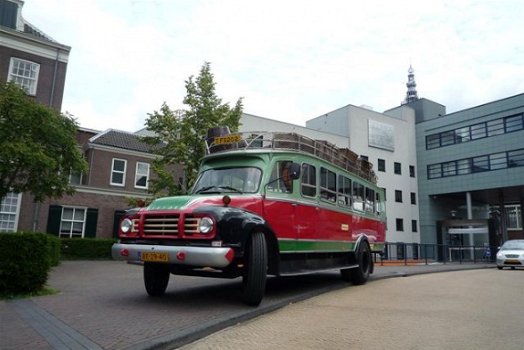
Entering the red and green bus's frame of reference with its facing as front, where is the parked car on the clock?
The parked car is roughly at 6 o'clock from the red and green bus.

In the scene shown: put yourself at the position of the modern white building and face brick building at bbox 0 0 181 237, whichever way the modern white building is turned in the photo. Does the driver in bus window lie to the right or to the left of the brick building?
left

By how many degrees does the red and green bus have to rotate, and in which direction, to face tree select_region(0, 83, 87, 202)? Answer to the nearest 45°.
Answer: approximately 90° to its right

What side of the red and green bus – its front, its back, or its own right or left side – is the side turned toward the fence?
back

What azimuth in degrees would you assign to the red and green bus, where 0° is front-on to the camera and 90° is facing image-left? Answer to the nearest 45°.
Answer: approximately 45°

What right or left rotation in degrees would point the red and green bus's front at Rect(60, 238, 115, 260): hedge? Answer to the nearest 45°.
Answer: approximately 90° to its right
